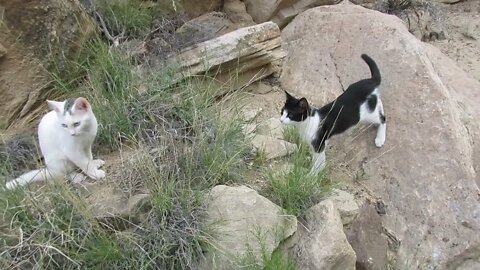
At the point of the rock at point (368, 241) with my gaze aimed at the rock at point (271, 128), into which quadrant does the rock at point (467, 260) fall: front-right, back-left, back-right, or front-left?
back-right

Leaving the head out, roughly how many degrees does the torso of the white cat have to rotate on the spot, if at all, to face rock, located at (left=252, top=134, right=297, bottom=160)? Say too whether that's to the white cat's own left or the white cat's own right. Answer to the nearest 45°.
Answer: approximately 45° to the white cat's own left

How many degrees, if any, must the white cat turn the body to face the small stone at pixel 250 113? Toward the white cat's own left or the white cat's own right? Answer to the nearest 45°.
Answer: approximately 45° to the white cat's own left

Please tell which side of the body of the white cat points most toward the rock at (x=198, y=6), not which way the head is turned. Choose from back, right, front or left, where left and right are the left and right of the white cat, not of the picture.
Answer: left

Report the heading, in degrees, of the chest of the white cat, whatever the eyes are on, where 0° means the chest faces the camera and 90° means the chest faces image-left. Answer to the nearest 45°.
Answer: approximately 315°

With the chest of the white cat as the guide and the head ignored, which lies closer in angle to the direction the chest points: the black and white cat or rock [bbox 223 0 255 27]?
the black and white cat

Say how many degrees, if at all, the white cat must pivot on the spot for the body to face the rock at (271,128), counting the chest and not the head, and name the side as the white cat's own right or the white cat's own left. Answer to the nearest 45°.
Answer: approximately 45° to the white cat's own left

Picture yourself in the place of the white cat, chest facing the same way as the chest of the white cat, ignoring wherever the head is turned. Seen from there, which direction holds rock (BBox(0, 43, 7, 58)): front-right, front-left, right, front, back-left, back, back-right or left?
back-left

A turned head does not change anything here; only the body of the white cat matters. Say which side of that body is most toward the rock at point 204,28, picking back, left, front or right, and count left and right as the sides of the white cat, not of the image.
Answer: left

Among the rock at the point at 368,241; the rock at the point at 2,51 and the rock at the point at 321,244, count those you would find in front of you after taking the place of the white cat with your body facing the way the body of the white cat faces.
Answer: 2

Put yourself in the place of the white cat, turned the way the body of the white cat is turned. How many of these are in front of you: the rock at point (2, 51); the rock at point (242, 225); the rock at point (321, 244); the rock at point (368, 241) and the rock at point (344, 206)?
4

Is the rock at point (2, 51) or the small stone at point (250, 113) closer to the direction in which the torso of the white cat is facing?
the small stone
